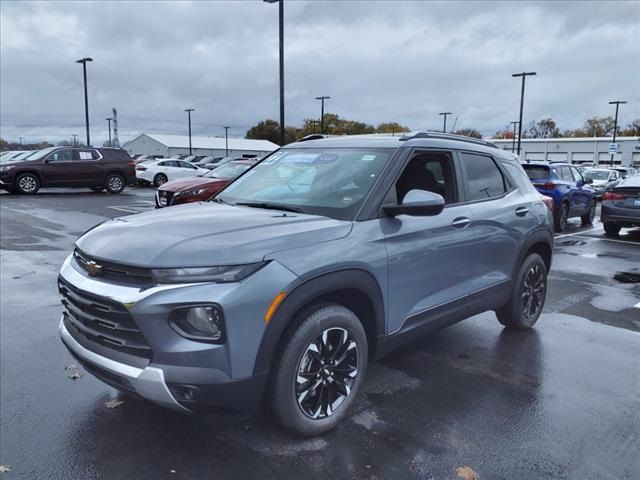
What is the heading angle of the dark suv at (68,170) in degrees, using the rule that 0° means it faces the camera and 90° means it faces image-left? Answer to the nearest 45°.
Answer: approximately 90°

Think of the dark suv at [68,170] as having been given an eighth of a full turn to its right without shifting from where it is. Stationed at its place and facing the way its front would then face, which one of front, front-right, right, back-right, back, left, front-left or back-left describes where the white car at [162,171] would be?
right

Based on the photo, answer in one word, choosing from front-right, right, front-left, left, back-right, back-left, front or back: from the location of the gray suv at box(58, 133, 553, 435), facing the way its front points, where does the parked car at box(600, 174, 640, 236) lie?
back

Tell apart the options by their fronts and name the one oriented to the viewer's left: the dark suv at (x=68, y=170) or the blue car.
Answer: the dark suv

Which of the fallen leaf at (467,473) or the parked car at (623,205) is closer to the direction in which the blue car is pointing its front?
the parked car

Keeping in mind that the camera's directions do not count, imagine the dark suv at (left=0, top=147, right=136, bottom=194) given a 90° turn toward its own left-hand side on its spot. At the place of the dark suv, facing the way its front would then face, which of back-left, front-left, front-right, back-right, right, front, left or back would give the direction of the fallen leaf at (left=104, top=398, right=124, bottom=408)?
front

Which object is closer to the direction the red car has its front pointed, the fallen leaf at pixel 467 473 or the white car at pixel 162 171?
the fallen leaf

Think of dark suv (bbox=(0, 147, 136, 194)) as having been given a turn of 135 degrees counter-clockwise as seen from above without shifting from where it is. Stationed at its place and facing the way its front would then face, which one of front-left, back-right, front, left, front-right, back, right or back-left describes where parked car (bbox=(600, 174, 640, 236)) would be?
front

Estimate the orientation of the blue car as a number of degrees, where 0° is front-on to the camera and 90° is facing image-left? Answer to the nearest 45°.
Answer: approximately 225°
